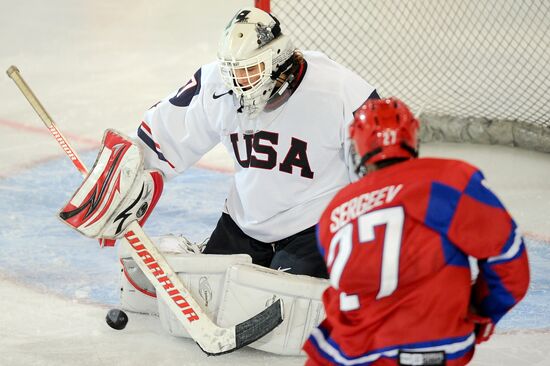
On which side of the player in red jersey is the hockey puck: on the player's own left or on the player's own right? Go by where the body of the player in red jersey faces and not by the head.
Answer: on the player's own left

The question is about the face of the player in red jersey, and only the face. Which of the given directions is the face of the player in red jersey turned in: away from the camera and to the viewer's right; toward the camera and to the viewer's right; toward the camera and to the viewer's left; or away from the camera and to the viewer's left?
away from the camera and to the viewer's left
